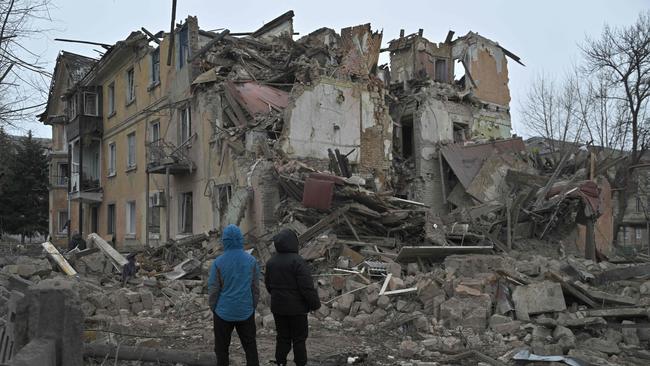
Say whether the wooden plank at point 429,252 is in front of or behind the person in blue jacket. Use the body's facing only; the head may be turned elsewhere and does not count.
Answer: in front

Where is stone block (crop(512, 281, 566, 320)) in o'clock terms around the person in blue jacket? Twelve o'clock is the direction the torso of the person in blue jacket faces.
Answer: The stone block is roughly at 2 o'clock from the person in blue jacket.

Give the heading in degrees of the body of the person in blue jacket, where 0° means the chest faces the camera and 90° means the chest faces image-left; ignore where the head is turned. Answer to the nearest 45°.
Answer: approximately 180°

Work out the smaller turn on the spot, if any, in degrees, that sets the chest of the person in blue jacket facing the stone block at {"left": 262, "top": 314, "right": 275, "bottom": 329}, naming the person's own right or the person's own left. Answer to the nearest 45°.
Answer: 0° — they already face it

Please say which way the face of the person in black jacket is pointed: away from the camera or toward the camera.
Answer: away from the camera

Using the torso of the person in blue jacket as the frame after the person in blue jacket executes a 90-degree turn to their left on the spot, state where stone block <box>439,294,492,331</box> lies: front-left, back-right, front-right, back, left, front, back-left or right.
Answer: back-right

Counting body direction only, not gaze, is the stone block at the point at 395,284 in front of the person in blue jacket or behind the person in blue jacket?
in front

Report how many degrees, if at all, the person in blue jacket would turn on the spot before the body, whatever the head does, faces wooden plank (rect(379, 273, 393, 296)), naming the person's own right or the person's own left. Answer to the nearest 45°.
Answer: approximately 45° to the person's own right

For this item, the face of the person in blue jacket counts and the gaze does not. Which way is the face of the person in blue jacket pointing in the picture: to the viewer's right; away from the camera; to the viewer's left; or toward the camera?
away from the camera

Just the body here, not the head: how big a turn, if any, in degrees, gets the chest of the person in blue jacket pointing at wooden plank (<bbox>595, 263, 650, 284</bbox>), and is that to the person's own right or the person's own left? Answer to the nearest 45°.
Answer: approximately 45° to the person's own right

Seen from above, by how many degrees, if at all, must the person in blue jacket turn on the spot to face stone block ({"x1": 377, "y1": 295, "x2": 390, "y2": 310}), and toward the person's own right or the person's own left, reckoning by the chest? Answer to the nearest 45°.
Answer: approximately 45° to the person's own right

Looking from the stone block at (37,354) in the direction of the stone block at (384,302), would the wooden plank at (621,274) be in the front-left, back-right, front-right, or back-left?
front-right

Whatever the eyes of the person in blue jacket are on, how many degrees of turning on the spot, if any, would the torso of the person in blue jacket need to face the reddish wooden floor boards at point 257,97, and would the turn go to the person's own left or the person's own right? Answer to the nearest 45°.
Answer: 0° — they already face it
